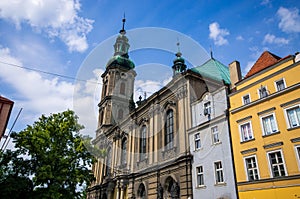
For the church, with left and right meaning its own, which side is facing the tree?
front

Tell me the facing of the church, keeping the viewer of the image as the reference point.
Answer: facing the viewer and to the left of the viewer
